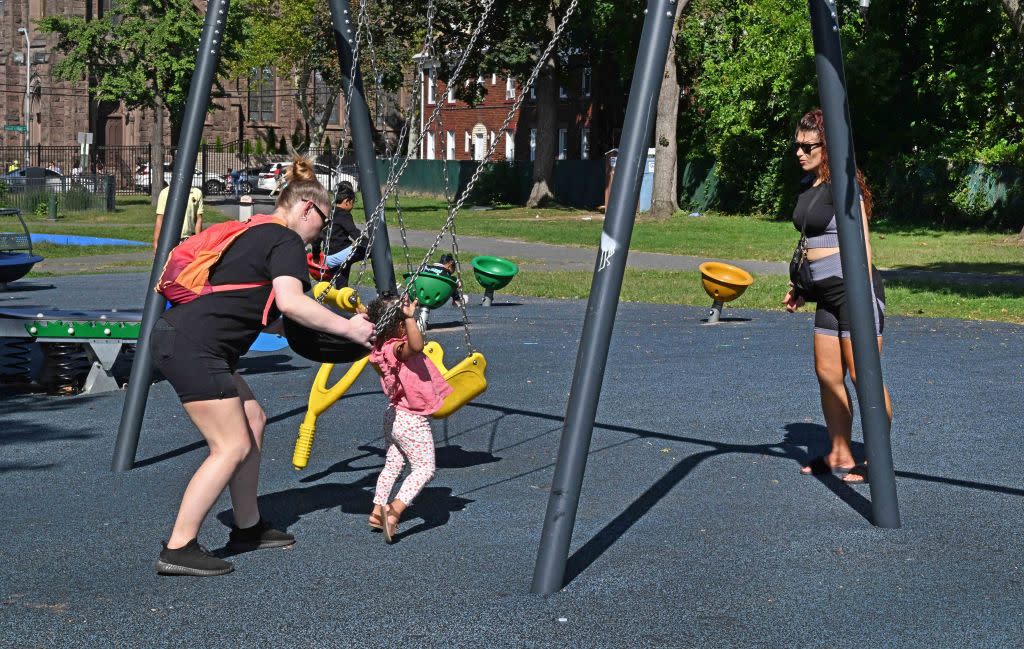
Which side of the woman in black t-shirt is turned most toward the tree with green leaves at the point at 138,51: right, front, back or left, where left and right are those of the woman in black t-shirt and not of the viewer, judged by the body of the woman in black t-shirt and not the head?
left

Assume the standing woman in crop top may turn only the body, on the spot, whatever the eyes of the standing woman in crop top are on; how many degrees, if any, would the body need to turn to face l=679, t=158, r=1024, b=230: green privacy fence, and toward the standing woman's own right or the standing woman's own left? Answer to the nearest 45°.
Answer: approximately 135° to the standing woman's own right

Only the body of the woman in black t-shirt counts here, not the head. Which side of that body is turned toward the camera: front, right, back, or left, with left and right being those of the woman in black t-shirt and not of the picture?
right

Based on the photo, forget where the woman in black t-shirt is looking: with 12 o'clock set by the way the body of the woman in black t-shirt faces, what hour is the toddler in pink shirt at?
The toddler in pink shirt is roughly at 11 o'clock from the woman in black t-shirt.

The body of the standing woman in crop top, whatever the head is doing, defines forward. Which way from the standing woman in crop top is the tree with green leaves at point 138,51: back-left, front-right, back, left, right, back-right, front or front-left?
right

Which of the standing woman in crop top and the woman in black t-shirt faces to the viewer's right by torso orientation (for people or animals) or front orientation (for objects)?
the woman in black t-shirt

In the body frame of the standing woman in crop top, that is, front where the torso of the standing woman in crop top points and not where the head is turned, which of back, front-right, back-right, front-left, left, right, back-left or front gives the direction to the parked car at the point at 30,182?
right

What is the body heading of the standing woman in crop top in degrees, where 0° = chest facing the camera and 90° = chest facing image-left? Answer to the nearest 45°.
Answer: approximately 45°

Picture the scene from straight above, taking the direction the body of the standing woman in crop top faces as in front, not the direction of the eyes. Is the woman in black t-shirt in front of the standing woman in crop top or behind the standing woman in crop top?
in front

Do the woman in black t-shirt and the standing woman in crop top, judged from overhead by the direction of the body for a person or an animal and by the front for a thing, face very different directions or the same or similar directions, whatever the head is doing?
very different directions

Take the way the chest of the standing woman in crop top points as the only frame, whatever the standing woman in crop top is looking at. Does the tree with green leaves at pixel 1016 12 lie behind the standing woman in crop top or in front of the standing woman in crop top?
behind

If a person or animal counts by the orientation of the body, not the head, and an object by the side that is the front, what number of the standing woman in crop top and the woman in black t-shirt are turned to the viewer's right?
1
